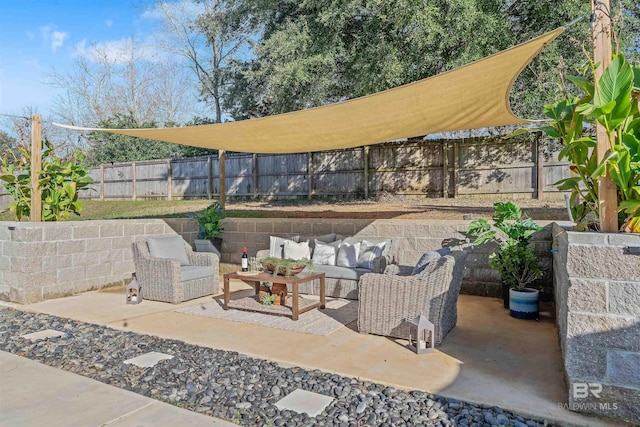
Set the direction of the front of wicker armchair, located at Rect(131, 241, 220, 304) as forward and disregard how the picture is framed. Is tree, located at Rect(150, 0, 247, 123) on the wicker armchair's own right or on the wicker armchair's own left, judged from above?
on the wicker armchair's own left

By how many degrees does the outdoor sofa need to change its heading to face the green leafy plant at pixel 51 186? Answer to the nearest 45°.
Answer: approximately 90° to its right

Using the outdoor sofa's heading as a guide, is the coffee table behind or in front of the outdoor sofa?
in front

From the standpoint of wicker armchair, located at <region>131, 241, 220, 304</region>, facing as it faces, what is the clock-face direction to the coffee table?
The coffee table is roughly at 12 o'clock from the wicker armchair.

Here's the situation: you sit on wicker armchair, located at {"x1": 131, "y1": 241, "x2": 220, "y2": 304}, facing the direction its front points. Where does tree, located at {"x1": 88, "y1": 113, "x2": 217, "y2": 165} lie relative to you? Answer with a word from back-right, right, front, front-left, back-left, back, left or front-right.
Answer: back-left

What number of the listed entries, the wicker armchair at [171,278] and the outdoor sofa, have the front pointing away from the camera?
0

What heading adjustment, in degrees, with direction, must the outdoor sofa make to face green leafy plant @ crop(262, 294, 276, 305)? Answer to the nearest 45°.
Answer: approximately 45° to its right

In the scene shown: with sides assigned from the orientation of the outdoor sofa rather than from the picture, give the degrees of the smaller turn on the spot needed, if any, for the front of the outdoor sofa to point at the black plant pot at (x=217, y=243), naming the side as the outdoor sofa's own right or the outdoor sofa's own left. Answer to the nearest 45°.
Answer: approximately 135° to the outdoor sofa's own right

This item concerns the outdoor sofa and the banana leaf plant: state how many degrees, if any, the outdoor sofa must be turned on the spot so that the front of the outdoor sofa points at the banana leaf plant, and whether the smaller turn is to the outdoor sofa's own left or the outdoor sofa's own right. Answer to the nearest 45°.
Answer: approximately 45° to the outdoor sofa's own left

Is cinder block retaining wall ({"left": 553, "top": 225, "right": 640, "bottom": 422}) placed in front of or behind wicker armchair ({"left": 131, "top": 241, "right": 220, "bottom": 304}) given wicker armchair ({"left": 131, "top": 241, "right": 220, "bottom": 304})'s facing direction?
in front

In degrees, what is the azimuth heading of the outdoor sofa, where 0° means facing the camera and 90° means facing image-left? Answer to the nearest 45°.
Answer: approximately 0°

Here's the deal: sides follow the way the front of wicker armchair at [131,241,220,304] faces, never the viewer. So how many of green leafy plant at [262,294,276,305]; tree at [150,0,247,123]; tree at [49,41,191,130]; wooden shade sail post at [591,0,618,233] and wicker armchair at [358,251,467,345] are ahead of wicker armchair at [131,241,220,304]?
3

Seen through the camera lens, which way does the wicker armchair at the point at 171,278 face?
facing the viewer and to the right of the viewer

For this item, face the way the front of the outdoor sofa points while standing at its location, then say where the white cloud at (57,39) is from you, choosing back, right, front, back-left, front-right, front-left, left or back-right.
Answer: back-right

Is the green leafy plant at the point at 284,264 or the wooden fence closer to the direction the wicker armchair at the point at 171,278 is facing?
the green leafy plant

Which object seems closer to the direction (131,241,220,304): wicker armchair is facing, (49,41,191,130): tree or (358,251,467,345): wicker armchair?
the wicker armchair
